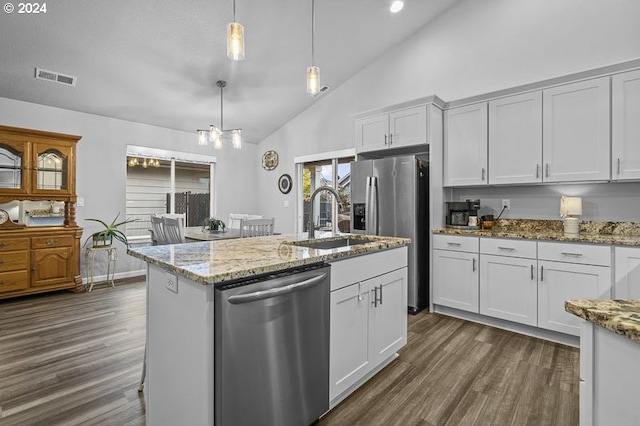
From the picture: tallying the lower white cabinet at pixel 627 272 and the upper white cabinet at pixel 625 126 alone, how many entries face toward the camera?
2

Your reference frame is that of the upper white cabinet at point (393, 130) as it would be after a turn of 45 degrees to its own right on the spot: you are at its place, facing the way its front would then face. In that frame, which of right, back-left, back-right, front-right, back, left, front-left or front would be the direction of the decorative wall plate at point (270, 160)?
front-right

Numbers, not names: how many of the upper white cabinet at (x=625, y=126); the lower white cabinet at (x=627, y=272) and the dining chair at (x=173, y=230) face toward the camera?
2

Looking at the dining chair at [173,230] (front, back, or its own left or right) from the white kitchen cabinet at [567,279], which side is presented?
right

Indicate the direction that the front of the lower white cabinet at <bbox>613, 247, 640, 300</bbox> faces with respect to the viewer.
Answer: facing the viewer

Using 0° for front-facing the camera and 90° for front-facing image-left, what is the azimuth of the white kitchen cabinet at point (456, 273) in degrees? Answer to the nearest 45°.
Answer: approximately 45°

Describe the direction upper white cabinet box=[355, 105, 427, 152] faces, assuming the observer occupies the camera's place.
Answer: facing the viewer and to the left of the viewer

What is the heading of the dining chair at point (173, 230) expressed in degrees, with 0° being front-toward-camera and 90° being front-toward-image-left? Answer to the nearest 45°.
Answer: approximately 225°

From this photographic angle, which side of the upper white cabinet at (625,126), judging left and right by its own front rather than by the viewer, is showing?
front

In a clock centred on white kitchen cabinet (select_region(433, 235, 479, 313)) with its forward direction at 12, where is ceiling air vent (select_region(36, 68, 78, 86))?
The ceiling air vent is roughly at 1 o'clock from the white kitchen cabinet.

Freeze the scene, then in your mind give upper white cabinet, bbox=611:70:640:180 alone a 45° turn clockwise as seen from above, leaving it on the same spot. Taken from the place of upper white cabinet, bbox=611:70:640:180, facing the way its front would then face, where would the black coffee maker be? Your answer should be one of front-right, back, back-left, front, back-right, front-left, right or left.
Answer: front-right
